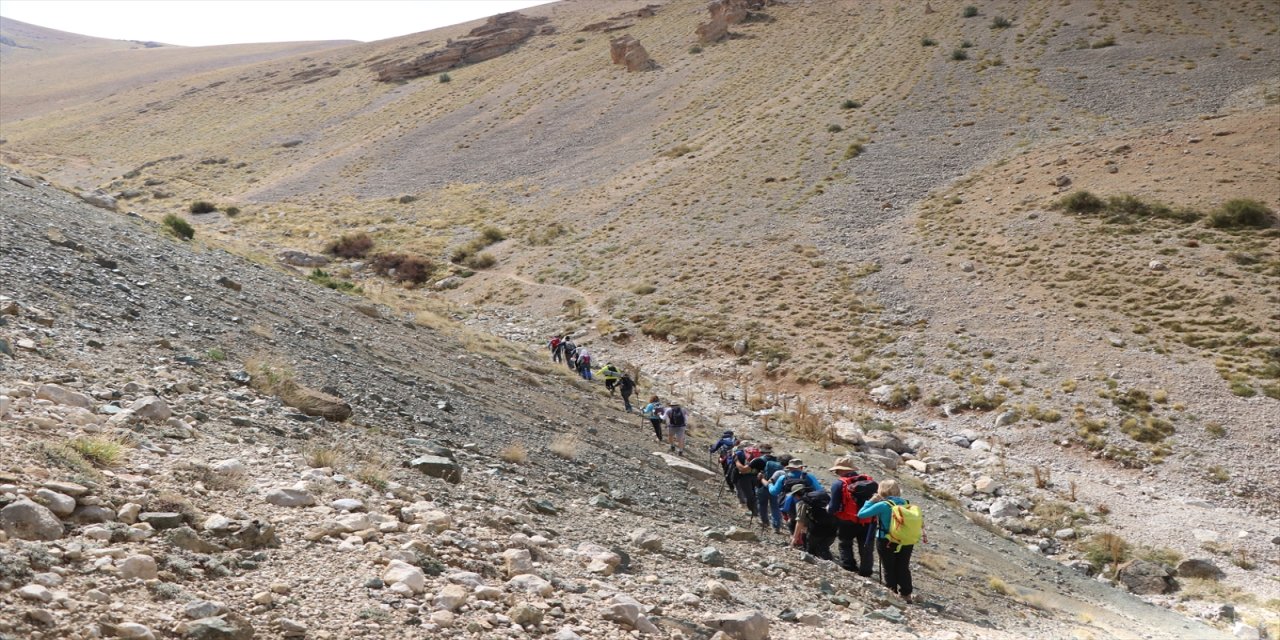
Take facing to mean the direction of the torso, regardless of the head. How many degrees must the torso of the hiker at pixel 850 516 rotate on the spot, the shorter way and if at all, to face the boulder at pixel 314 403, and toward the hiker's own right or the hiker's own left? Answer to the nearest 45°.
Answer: approximately 45° to the hiker's own left

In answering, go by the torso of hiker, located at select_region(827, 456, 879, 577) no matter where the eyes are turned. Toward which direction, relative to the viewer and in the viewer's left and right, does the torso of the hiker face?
facing away from the viewer and to the left of the viewer

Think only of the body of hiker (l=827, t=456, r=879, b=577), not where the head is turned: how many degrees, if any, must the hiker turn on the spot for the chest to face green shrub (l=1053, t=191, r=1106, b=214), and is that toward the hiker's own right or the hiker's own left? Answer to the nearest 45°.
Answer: approximately 45° to the hiker's own right

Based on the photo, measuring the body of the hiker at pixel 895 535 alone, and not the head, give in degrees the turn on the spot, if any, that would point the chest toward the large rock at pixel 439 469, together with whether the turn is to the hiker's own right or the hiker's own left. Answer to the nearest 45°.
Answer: approximately 45° to the hiker's own left

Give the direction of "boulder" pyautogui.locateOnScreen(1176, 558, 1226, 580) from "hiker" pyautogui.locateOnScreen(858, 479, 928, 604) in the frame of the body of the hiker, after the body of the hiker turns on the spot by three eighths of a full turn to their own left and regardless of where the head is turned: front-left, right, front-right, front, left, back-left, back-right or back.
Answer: back-left

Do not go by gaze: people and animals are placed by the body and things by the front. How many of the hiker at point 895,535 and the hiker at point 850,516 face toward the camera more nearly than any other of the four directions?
0

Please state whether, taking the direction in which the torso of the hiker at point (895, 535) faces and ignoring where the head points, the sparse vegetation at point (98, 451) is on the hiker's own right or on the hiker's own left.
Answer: on the hiker's own left

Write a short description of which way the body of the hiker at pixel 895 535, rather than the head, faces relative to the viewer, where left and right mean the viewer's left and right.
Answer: facing away from the viewer and to the left of the viewer

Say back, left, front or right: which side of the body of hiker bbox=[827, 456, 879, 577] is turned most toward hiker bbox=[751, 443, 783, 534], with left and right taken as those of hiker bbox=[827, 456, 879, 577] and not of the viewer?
front

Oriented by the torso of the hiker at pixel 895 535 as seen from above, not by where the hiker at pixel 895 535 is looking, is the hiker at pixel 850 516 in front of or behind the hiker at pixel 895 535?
in front

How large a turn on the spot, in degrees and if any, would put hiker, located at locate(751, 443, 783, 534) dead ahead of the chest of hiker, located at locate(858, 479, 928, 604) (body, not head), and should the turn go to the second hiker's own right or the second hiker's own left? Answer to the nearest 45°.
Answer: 0° — they already face them

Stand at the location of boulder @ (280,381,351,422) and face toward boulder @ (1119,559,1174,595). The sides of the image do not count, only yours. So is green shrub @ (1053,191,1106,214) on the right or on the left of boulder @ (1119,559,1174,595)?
left

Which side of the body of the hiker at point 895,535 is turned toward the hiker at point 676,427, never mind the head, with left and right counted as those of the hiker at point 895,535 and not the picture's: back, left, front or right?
front
